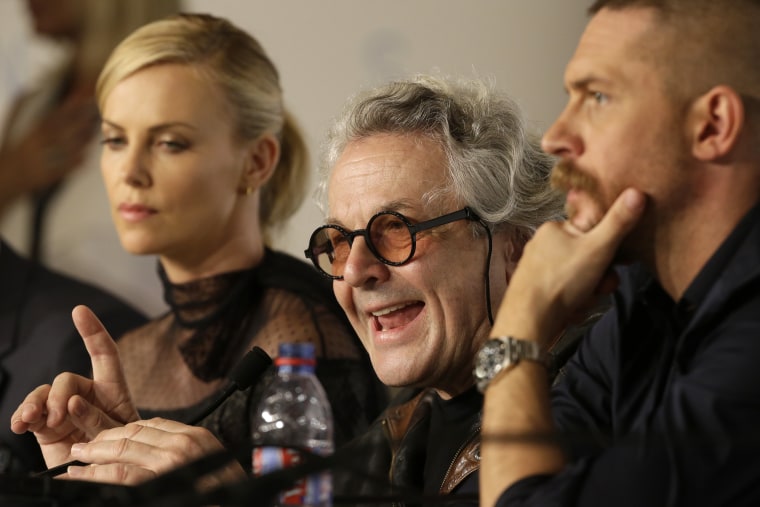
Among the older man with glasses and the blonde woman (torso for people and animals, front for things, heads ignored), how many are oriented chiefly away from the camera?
0

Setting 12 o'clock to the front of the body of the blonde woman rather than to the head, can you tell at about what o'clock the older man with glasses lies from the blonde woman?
The older man with glasses is roughly at 10 o'clock from the blonde woman.

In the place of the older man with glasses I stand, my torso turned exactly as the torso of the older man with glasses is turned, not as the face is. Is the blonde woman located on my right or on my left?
on my right

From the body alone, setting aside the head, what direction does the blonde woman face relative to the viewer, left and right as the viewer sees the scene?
facing the viewer and to the left of the viewer

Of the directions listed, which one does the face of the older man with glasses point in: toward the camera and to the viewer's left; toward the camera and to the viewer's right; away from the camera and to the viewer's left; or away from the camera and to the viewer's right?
toward the camera and to the viewer's left

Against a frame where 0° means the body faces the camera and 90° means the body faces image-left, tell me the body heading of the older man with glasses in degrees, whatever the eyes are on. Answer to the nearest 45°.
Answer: approximately 45°
